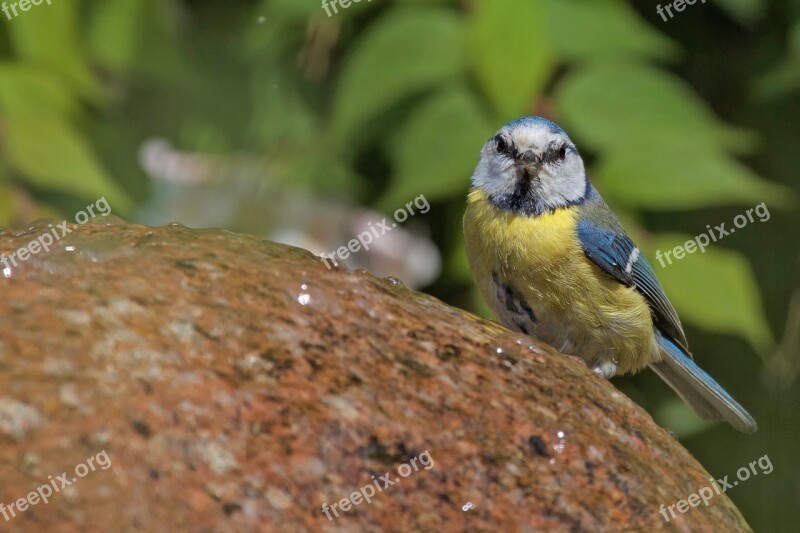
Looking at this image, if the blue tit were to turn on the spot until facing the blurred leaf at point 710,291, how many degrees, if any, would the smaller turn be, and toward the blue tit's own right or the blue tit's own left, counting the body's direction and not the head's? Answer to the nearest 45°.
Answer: approximately 180°

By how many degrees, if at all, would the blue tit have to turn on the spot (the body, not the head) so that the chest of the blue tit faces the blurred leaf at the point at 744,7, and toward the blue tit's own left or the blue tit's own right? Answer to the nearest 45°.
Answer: approximately 180°

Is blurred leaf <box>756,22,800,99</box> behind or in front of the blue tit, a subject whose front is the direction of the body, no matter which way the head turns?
behind

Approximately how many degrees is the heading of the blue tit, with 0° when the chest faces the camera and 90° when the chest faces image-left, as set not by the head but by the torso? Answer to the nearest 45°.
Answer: approximately 45°
